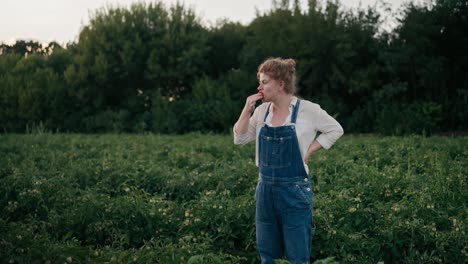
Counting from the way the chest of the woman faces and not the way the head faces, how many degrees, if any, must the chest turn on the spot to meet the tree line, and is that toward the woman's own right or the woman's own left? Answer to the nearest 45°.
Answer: approximately 135° to the woman's own right

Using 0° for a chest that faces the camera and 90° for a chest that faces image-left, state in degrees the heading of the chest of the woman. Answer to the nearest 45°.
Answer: approximately 45°
